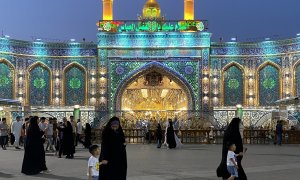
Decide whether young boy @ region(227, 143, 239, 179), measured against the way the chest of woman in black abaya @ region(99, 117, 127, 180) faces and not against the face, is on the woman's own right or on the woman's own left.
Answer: on the woman's own left

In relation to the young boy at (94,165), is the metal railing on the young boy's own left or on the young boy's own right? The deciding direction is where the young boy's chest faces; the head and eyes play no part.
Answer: on the young boy's own left

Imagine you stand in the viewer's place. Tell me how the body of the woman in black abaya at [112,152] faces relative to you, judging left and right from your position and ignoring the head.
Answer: facing the viewer

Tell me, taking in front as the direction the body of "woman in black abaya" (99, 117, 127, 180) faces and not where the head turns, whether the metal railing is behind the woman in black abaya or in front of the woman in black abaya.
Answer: behind

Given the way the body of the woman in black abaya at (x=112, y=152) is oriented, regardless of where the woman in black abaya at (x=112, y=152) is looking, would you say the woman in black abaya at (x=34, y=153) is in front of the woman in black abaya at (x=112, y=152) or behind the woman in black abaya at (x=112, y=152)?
behind

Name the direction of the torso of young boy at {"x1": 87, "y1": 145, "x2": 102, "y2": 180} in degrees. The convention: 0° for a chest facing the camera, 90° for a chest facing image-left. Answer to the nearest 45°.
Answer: approximately 315°

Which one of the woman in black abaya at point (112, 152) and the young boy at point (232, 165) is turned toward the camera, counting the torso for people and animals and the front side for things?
the woman in black abaya
